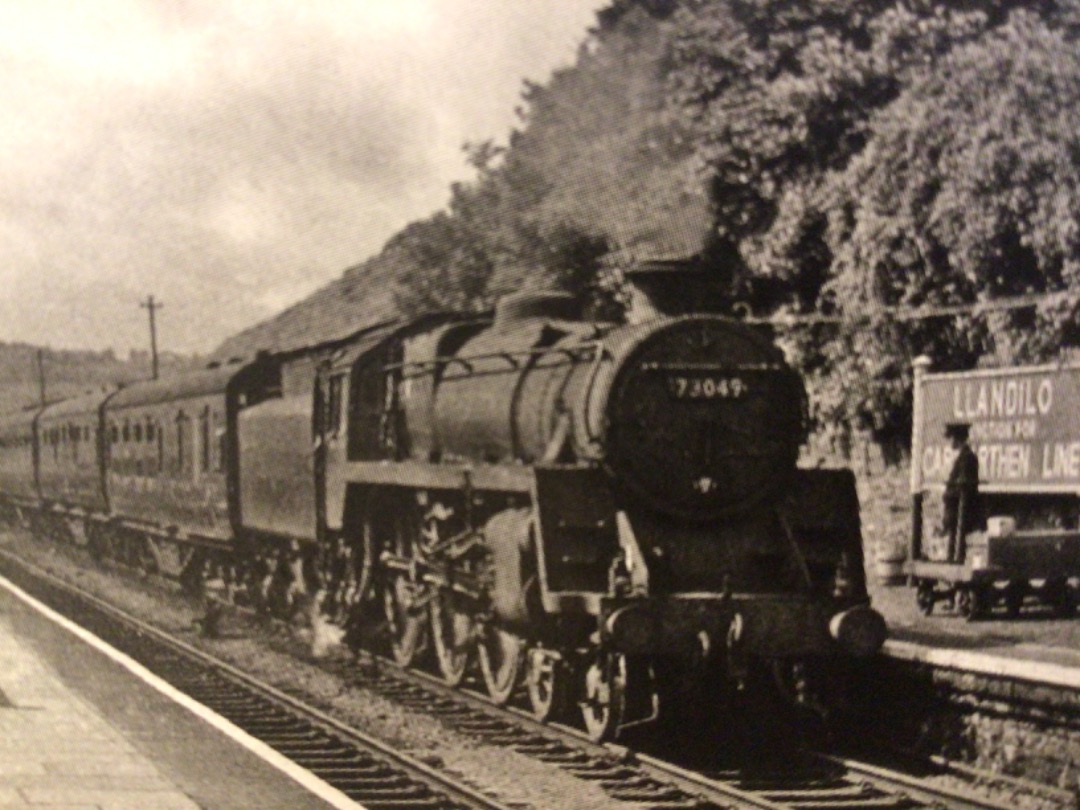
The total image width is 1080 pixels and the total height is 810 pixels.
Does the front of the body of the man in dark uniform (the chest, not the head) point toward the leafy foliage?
no

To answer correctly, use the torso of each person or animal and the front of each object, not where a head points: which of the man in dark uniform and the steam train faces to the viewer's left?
the man in dark uniform

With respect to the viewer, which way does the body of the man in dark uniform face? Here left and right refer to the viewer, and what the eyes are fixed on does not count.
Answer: facing to the left of the viewer

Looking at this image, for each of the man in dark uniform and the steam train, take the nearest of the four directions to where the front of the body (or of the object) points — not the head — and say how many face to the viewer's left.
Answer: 1

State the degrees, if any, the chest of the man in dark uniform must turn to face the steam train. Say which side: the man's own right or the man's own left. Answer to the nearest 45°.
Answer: approximately 45° to the man's own left

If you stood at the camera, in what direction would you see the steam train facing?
facing the viewer and to the right of the viewer

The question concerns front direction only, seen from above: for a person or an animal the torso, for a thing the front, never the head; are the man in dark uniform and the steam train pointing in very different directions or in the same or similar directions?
very different directions

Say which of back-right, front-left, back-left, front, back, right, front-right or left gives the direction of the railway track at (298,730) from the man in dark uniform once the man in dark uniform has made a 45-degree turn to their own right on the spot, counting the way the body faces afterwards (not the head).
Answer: left

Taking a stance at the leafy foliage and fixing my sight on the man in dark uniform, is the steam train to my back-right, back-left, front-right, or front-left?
front-right

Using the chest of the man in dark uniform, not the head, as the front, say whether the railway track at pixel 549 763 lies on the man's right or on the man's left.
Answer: on the man's left

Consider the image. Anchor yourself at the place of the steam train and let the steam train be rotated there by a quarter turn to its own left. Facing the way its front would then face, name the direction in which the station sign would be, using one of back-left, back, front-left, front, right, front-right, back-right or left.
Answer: front
